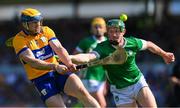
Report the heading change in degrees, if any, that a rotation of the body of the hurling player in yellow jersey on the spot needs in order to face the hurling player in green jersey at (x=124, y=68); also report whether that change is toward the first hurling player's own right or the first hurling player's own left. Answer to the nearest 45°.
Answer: approximately 45° to the first hurling player's own left

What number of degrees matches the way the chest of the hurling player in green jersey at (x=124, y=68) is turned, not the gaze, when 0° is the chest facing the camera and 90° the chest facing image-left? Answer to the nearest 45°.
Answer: approximately 45°

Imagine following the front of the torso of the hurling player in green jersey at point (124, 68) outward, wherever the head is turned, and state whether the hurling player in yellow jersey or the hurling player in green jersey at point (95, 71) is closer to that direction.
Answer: the hurling player in yellow jersey

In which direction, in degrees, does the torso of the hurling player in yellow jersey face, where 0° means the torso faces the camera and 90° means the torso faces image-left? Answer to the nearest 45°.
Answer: approximately 315°
